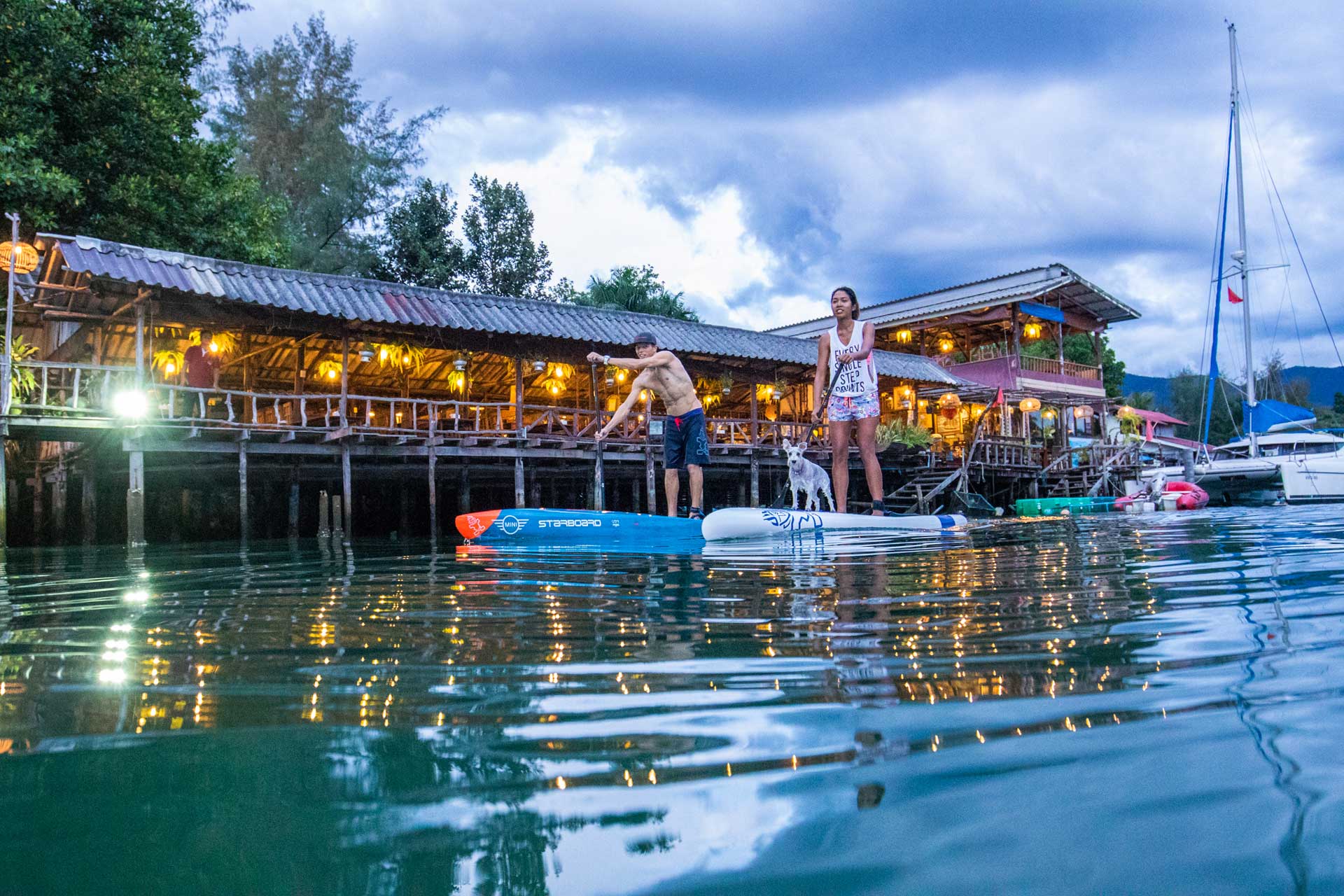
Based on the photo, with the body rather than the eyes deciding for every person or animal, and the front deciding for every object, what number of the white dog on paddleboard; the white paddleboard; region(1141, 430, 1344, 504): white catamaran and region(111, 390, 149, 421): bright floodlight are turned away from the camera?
0

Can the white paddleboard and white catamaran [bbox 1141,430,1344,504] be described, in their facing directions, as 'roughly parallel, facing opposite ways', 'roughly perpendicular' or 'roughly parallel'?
roughly parallel

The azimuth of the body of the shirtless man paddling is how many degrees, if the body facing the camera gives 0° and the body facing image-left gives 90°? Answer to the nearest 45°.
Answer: approximately 45°

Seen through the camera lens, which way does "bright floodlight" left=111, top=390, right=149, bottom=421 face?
facing the viewer

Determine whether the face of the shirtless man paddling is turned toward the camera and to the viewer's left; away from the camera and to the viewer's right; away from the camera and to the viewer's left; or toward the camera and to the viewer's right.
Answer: toward the camera and to the viewer's left

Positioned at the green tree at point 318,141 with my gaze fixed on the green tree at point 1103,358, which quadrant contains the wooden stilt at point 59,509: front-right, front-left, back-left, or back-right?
back-right

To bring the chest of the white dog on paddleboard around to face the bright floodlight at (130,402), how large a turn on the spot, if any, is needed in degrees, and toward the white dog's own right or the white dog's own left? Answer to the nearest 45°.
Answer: approximately 45° to the white dog's own right

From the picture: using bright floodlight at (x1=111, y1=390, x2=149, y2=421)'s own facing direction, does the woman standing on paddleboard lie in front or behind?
in front
